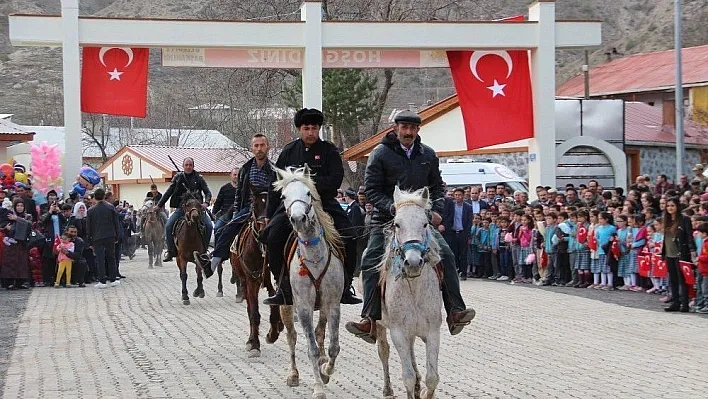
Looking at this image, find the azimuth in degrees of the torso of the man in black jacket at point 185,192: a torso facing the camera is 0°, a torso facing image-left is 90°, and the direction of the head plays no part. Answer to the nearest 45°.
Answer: approximately 0°

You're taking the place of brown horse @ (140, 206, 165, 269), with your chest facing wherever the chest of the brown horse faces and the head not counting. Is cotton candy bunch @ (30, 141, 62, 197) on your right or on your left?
on your right

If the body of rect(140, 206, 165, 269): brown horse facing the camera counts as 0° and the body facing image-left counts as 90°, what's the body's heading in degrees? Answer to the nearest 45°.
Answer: approximately 0°
